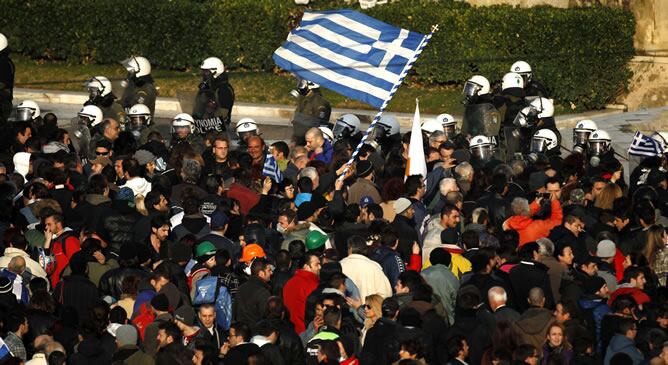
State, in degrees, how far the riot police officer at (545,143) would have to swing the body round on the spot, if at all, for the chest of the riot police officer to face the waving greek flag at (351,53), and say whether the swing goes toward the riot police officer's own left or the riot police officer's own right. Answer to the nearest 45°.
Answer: approximately 45° to the riot police officer's own right

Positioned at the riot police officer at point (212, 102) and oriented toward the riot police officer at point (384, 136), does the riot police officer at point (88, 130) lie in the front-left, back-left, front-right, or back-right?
back-right

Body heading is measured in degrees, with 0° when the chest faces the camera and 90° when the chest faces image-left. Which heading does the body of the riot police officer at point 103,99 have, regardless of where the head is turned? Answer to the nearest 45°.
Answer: approximately 45°

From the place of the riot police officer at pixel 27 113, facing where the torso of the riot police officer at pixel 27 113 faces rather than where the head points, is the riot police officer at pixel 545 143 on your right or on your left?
on your left

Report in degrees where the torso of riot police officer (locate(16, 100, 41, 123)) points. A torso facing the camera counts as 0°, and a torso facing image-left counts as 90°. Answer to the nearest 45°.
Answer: approximately 45°
